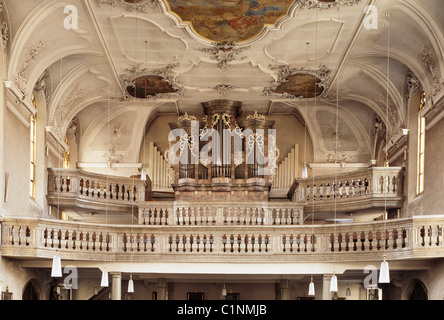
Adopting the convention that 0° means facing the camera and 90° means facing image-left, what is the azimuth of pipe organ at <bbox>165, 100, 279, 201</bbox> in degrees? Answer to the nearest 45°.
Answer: approximately 0°
